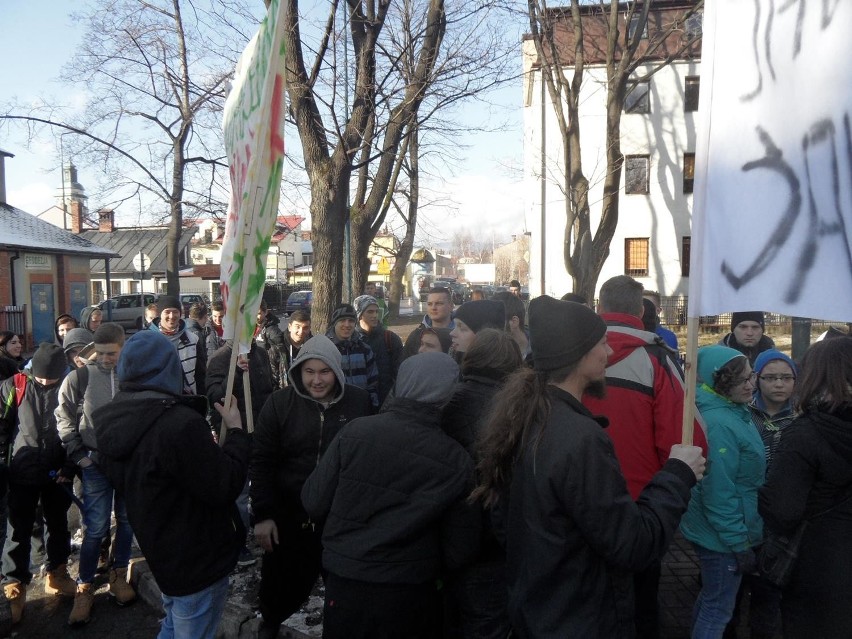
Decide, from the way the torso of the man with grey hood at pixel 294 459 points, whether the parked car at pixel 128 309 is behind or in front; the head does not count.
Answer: behind

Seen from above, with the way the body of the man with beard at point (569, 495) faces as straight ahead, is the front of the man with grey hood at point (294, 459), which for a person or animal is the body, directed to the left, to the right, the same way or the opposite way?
to the right

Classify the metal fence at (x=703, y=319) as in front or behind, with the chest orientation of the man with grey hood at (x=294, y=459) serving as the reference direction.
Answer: behind

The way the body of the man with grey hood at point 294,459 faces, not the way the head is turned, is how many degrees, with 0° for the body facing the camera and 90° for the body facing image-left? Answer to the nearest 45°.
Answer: approximately 0°

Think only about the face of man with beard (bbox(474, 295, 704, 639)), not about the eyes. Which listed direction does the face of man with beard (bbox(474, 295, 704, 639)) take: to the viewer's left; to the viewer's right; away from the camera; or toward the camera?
to the viewer's right

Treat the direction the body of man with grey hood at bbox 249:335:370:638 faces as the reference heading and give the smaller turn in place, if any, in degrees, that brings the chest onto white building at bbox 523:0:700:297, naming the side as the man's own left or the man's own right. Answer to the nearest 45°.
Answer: approximately 135° to the man's own left

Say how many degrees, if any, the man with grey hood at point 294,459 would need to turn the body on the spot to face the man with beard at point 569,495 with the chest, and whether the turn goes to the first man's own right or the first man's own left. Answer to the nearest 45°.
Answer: approximately 45° to the first man's own left

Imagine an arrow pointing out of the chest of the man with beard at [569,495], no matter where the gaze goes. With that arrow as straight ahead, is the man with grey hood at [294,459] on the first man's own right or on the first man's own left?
on the first man's own left

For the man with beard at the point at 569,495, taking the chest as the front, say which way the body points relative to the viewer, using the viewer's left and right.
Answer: facing away from the viewer and to the right of the viewer
